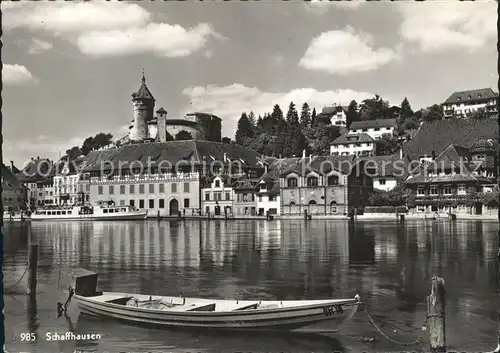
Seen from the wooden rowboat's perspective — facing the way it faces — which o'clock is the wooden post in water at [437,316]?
The wooden post in water is roughly at 1 o'clock from the wooden rowboat.

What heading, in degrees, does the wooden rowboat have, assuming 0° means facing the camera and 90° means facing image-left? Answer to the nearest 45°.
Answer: approximately 270°
